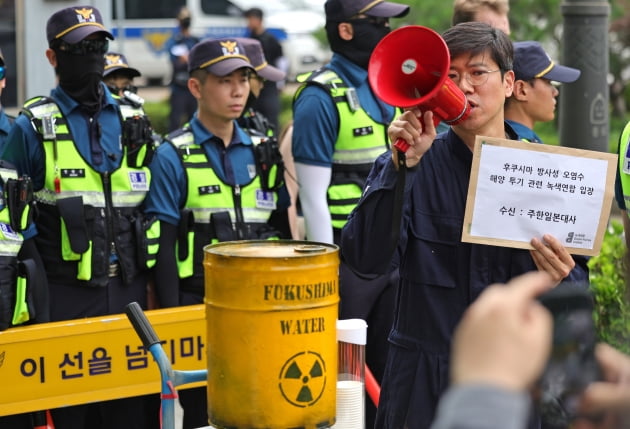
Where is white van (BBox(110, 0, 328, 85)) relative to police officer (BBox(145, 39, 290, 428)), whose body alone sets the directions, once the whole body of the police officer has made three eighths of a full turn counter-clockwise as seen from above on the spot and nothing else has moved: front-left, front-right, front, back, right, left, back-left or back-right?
front

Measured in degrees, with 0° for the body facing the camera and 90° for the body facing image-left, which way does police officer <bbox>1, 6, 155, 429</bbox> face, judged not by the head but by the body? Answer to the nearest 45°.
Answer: approximately 315°

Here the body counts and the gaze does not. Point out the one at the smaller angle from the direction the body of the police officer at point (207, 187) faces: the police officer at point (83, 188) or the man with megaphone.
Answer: the man with megaphone

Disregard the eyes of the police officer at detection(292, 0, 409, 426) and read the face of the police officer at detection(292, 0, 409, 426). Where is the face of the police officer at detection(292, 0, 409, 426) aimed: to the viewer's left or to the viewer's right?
to the viewer's right

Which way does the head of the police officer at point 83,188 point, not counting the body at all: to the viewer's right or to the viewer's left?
to the viewer's right

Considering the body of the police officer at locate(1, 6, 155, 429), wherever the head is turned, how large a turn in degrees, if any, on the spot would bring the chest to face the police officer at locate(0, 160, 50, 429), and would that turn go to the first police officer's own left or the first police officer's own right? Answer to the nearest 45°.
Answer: approximately 90° to the first police officer's own right

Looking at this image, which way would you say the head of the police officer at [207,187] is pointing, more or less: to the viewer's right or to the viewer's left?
to the viewer's right
